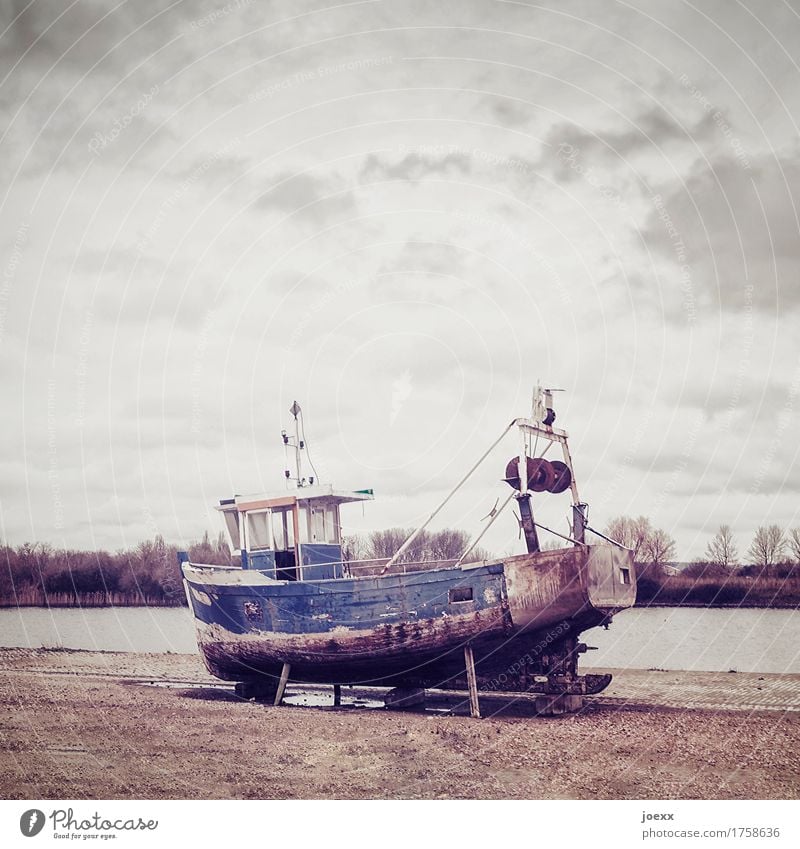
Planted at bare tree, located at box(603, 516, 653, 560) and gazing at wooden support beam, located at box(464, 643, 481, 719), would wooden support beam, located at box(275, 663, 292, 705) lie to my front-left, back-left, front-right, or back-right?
front-right

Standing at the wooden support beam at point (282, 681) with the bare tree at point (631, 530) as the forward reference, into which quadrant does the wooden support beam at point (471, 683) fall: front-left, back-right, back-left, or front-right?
front-right

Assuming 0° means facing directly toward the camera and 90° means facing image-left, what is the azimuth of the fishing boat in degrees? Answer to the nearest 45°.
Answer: approximately 135°
